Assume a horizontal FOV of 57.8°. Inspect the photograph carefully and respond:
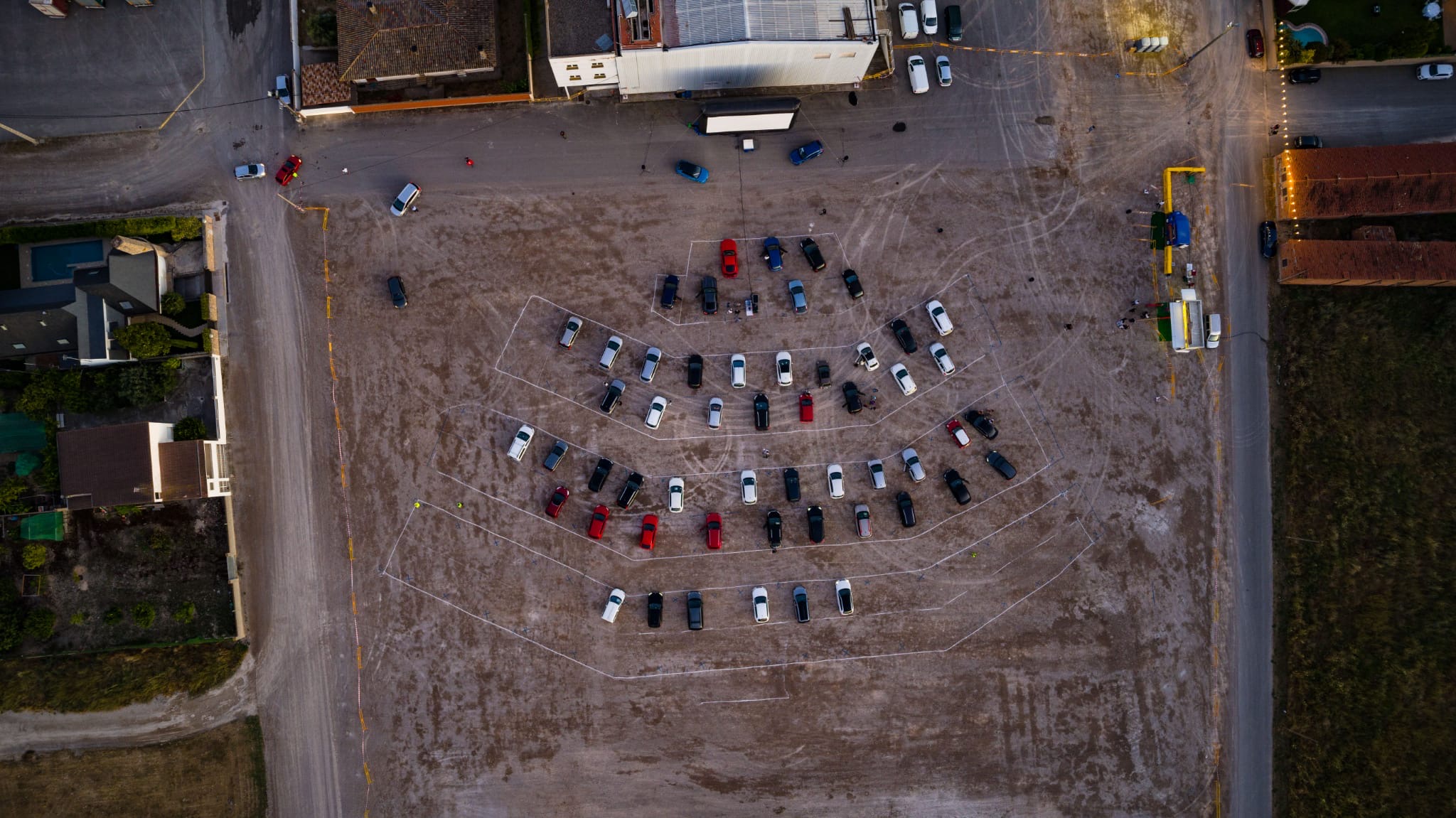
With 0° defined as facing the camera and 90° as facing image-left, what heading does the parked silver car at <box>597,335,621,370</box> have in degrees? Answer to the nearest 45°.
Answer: approximately 225°

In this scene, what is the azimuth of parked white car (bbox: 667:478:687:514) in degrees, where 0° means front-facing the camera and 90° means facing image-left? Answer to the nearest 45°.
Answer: approximately 180°

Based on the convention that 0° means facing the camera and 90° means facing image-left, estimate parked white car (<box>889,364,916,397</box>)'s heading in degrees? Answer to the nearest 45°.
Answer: approximately 135°

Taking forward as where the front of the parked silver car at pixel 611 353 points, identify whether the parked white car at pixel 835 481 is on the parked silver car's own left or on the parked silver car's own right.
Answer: on the parked silver car's own right

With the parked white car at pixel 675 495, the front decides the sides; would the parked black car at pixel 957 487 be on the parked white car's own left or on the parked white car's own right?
on the parked white car's own right

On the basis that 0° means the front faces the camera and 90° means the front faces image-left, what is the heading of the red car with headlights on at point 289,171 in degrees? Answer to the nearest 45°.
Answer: approximately 225°

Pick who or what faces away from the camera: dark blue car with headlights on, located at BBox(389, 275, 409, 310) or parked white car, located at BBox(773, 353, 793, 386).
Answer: the parked white car

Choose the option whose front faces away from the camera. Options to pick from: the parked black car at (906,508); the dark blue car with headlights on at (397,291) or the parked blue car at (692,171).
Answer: the parked black car at (906,508)

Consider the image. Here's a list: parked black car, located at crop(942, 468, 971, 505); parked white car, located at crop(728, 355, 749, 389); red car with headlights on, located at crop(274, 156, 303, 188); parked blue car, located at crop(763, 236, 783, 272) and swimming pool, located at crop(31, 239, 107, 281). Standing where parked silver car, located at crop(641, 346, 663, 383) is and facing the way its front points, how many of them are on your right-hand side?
3

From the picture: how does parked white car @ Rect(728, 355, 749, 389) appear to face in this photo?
away from the camera

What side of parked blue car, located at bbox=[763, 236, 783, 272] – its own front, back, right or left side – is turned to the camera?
back

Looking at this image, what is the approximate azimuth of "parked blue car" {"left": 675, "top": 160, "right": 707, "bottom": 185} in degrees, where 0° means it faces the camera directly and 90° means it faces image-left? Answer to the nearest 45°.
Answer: approximately 315°

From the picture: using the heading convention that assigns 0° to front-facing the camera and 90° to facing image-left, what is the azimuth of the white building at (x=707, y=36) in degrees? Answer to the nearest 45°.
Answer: approximately 0°
